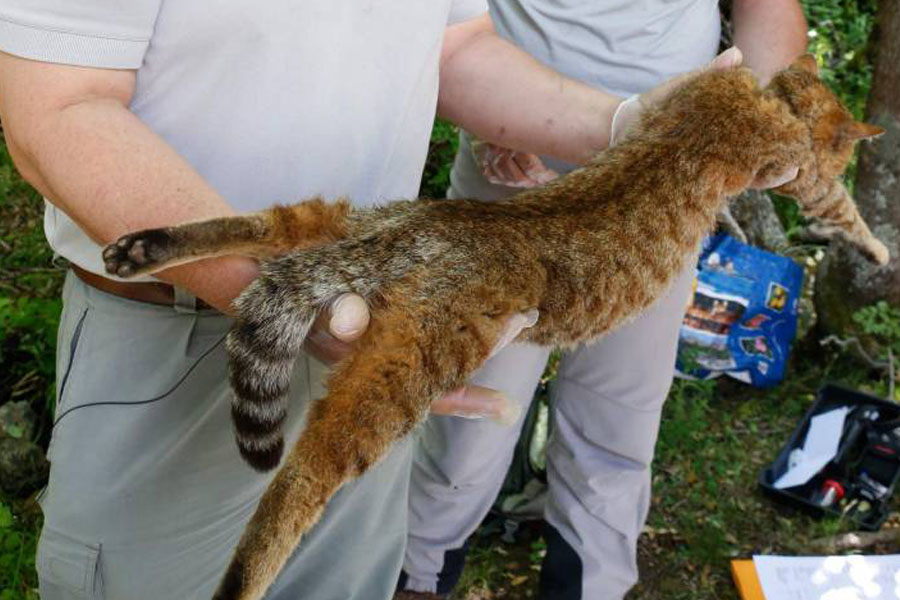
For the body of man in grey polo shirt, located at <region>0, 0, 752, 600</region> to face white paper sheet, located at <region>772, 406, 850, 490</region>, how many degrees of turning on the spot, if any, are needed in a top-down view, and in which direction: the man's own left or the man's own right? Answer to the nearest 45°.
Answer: approximately 90° to the man's own left

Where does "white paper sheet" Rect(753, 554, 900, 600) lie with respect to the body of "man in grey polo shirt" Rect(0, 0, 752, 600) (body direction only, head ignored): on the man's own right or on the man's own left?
on the man's own left

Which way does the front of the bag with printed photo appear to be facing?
toward the camera

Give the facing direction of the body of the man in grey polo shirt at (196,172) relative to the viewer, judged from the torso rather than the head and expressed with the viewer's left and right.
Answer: facing the viewer and to the right of the viewer

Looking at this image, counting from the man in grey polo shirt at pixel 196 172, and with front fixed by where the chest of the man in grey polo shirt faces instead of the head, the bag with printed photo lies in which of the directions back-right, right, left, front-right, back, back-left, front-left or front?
left

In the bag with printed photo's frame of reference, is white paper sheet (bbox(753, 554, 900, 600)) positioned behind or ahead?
ahead

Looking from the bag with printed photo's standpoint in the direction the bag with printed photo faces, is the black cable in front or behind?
in front

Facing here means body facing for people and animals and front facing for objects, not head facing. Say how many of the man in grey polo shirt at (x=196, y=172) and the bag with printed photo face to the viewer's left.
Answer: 0
